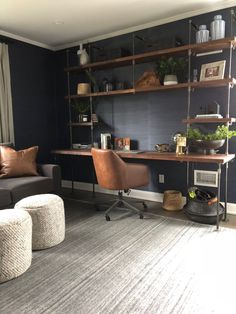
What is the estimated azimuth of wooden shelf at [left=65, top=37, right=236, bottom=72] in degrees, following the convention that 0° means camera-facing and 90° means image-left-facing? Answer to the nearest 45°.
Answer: approximately 45°

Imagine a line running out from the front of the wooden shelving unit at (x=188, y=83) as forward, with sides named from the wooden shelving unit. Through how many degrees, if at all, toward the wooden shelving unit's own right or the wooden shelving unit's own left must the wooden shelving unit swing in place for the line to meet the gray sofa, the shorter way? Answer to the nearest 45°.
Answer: approximately 45° to the wooden shelving unit's own right

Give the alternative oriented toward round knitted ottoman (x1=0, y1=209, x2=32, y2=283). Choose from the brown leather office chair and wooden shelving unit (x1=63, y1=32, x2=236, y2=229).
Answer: the wooden shelving unit

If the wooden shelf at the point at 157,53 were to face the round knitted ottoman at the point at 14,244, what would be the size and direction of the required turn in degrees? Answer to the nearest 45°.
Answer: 0° — it already faces it

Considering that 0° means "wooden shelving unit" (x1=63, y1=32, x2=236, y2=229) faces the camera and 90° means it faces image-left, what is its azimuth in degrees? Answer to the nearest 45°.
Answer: approximately 45°

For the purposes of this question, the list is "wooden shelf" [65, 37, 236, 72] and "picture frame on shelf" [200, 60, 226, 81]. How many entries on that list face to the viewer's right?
0

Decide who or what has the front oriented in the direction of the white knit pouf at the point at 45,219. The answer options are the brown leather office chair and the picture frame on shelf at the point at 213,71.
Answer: the picture frame on shelf

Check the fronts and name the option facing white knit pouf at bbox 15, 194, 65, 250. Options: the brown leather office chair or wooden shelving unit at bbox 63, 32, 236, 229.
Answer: the wooden shelving unit

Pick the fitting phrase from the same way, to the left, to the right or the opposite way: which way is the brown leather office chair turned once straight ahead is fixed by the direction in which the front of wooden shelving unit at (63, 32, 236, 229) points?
the opposite way

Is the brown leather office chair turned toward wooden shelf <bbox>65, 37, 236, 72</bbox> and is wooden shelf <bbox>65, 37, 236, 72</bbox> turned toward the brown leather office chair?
yes

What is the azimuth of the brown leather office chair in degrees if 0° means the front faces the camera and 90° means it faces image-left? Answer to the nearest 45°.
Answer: approximately 225°

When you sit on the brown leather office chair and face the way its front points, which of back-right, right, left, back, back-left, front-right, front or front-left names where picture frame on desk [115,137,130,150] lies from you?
front-left
